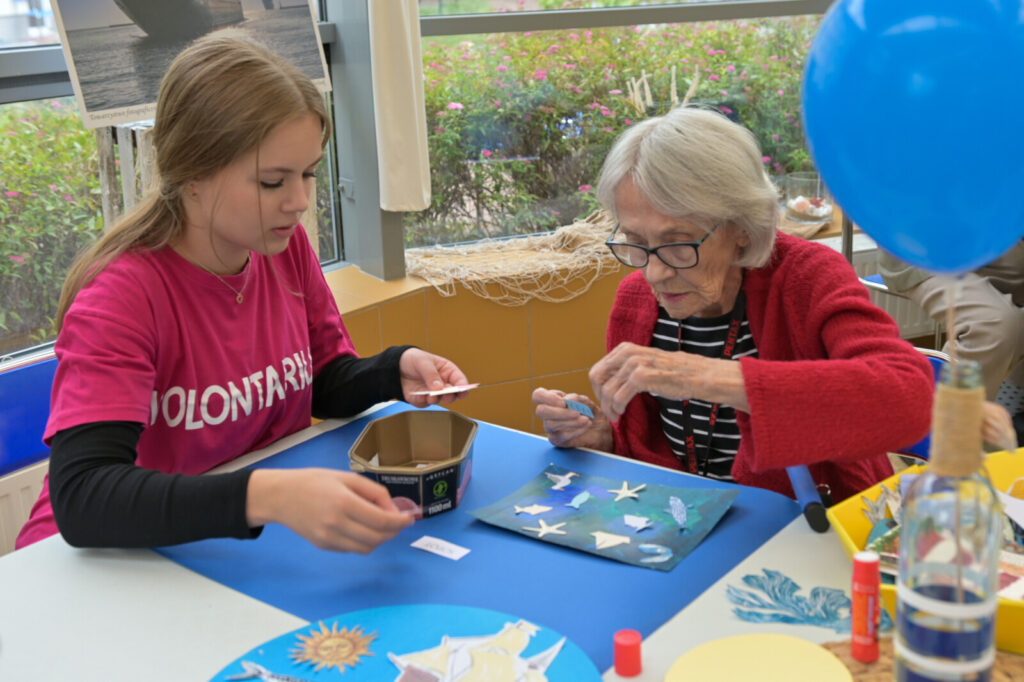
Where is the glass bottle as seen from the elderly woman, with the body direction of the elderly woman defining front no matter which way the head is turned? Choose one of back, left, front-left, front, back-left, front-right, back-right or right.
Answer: front-left

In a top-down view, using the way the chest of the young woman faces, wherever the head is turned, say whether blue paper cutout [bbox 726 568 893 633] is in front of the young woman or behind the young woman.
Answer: in front

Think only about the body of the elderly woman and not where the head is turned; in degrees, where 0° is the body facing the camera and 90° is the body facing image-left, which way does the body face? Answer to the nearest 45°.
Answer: approximately 45°

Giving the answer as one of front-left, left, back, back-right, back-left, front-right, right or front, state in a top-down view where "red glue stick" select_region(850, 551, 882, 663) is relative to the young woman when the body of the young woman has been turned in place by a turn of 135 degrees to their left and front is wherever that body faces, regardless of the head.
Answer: back-right

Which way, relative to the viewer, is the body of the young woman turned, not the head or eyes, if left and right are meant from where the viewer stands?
facing the viewer and to the right of the viewer

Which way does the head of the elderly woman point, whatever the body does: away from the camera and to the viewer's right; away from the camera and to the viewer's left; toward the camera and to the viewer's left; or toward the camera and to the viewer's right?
toward the camera and to the viewer's left

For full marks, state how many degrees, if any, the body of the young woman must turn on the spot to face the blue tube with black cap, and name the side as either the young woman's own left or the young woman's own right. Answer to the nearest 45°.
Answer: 0° — they already face it

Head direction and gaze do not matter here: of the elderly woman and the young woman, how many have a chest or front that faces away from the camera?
0

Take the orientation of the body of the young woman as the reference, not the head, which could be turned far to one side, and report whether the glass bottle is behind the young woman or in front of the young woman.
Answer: in front

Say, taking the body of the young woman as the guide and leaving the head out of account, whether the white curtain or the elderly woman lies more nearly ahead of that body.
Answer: the elderly woman
